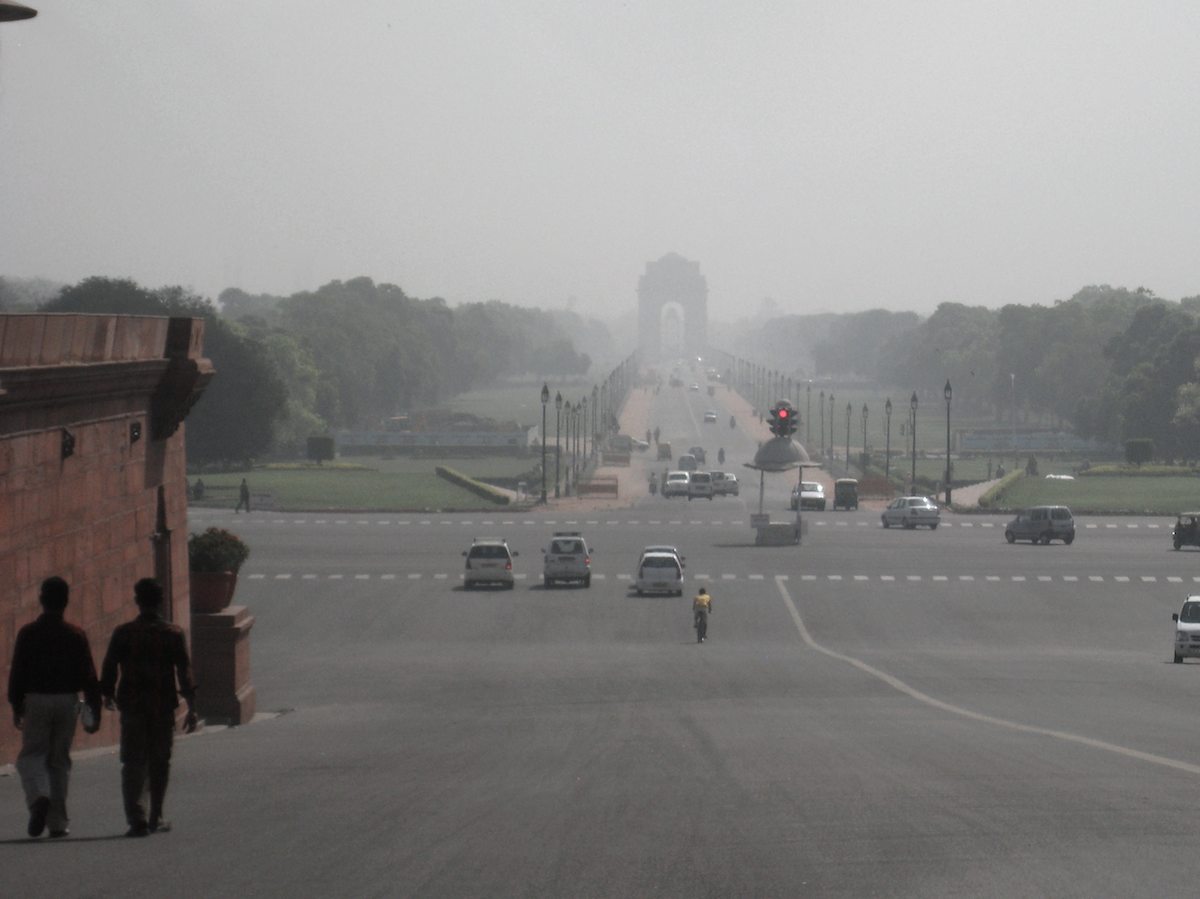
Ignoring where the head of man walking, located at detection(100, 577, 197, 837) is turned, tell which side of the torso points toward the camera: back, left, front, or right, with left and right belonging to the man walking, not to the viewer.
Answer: back

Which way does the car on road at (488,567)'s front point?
away from the camera

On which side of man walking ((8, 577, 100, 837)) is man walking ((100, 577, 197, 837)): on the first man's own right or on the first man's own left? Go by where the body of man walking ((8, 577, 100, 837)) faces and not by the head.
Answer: on the first man's own right

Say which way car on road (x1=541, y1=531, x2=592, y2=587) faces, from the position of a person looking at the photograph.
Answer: facing away from the viewer

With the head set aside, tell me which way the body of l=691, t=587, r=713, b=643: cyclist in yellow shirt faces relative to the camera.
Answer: away from the camera

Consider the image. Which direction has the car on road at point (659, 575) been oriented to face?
away from the camera

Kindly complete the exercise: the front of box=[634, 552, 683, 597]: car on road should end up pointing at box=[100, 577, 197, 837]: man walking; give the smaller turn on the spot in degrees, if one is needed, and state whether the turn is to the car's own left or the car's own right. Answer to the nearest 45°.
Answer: approximately 180°

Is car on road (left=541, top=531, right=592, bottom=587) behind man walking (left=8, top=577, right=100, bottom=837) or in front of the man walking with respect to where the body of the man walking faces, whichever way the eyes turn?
in front

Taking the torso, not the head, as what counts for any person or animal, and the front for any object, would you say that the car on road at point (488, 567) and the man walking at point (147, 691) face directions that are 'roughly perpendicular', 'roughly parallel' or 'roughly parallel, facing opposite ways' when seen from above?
roughly parallel

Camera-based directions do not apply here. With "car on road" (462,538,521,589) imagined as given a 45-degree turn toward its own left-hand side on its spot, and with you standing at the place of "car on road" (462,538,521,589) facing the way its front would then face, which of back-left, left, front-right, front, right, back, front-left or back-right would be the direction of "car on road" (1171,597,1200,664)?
back

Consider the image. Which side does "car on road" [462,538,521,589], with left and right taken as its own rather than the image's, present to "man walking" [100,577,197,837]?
back

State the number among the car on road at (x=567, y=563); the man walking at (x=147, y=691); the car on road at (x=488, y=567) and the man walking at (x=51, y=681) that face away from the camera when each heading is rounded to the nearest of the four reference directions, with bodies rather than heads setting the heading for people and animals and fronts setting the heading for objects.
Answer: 4

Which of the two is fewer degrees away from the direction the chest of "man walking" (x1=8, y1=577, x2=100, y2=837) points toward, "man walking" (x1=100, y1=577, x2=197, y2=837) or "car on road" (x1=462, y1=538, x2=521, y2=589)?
the car on road

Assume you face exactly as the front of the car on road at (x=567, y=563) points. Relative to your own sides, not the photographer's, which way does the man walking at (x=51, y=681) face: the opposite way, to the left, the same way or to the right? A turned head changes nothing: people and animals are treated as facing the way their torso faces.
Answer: the same way

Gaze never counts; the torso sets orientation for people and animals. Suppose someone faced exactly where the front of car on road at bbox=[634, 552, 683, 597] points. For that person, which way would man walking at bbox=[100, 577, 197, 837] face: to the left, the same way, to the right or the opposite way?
the same way

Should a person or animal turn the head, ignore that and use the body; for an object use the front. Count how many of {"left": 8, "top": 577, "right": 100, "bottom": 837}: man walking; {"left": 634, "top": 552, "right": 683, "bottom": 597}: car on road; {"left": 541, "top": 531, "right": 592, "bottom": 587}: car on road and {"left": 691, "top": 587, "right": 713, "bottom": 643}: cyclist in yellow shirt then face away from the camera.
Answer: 4

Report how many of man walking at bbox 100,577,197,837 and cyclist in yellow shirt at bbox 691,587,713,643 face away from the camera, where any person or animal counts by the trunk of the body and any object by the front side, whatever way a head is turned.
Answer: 2

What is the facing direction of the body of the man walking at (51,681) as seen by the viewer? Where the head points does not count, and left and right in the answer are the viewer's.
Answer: facing away from the viewer
